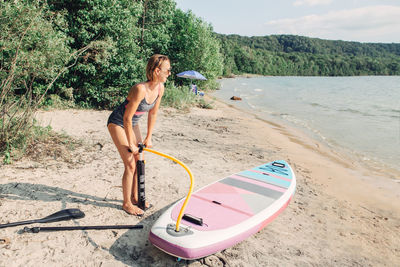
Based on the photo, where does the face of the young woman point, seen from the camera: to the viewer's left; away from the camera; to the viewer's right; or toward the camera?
to the viewer's right

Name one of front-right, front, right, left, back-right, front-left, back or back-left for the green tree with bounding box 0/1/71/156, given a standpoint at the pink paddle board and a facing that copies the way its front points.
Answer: left

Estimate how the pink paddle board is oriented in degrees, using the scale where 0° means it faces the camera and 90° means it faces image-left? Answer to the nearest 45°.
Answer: approximately 225°

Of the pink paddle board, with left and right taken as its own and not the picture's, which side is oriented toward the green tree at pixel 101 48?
left

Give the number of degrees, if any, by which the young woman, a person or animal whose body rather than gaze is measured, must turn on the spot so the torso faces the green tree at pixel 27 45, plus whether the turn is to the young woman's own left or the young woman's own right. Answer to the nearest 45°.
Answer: approximately 180°

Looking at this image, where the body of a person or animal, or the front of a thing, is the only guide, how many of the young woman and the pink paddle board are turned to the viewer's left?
0

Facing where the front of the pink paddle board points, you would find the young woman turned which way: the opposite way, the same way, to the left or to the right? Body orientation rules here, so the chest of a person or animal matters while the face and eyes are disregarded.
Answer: to the right
